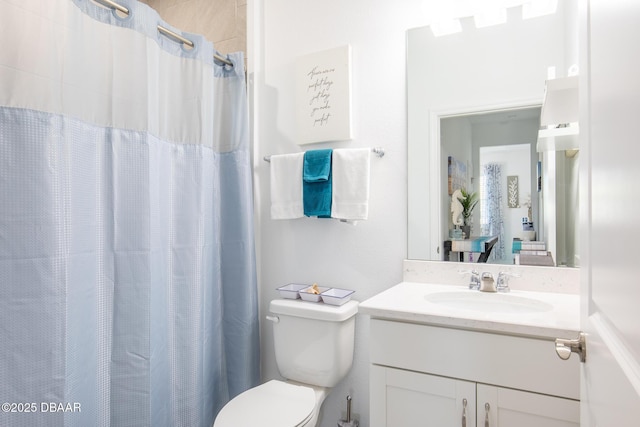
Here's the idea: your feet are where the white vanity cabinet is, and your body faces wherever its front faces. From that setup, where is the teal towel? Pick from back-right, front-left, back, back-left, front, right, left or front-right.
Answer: right

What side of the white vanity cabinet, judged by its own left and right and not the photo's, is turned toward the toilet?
right

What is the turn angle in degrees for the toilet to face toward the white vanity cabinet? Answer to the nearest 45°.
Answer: approximately 90° to its left

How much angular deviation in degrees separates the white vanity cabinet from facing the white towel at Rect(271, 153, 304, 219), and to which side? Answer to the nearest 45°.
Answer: approximately 90° to its right

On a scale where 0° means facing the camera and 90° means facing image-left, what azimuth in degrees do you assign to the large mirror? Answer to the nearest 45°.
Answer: approximately 45°

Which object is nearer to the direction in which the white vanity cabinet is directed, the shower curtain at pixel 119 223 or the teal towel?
the shower curtain

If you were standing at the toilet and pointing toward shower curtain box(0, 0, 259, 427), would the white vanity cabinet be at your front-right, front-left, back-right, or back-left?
back-left

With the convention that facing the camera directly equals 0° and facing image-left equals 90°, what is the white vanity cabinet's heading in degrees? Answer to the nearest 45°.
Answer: approximately 45°

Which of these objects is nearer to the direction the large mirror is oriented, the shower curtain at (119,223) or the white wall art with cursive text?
the shower curtain
